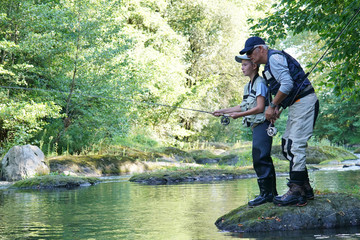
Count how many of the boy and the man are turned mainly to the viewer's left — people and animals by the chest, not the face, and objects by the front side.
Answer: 2

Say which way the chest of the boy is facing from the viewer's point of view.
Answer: to the viewer's left

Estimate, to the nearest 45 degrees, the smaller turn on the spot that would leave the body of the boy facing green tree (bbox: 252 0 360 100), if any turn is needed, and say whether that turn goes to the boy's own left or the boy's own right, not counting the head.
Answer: approximately 135° to the boy's own right

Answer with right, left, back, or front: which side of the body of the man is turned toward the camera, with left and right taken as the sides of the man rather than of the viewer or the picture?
left

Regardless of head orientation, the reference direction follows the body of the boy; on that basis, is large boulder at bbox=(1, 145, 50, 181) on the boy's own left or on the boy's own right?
on the boy's own right
